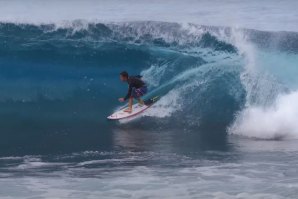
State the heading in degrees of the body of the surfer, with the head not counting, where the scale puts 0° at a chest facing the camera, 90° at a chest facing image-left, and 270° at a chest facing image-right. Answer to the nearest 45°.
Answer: approximately 90°

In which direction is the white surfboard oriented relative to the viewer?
to the viewer's left
